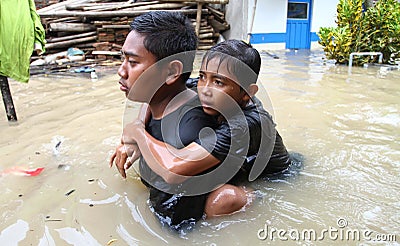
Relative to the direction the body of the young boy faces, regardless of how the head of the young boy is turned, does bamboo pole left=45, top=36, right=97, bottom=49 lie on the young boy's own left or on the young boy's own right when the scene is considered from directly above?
on the young boy's own right

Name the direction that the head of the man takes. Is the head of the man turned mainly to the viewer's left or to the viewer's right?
to the viewer's left

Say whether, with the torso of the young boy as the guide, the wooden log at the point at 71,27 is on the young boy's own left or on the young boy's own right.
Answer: on the young boy's own right

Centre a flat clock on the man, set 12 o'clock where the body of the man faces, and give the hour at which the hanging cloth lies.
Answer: The hanging cloth is roughly at 2 o'clock from the man.

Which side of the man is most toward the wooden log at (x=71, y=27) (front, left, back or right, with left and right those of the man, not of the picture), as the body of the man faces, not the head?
right

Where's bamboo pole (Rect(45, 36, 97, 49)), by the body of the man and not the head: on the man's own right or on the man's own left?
on the man's own right

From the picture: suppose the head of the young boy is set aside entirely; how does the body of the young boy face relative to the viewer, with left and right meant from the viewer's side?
facing to the left of the viewer

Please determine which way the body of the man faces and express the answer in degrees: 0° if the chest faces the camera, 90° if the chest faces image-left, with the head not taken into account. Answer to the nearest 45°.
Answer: approximately 90°

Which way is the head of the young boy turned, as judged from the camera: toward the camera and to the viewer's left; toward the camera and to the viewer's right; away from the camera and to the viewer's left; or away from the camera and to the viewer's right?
toward the camera and to the viewer's left
